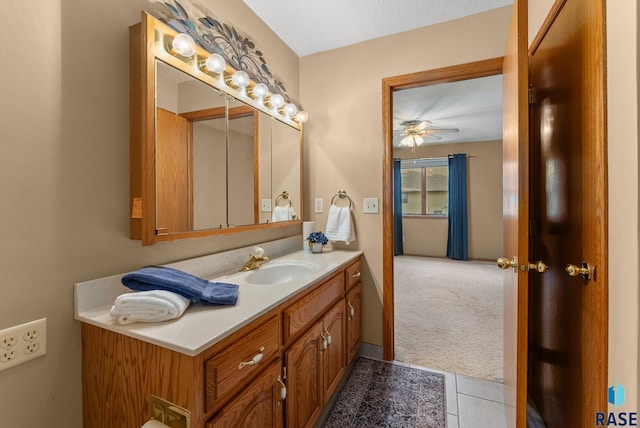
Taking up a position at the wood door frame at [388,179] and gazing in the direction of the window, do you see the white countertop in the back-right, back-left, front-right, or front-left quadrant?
back-left

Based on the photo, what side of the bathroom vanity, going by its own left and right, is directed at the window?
left

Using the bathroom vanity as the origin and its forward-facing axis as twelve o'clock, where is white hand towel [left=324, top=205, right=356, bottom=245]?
The white hand towel is roughly at 9 o'clock from the bathroom vanity.

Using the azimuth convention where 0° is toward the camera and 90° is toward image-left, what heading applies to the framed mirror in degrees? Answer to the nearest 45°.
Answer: approximately 315°

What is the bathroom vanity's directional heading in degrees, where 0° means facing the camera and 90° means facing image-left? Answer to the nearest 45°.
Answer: approximately 315°
